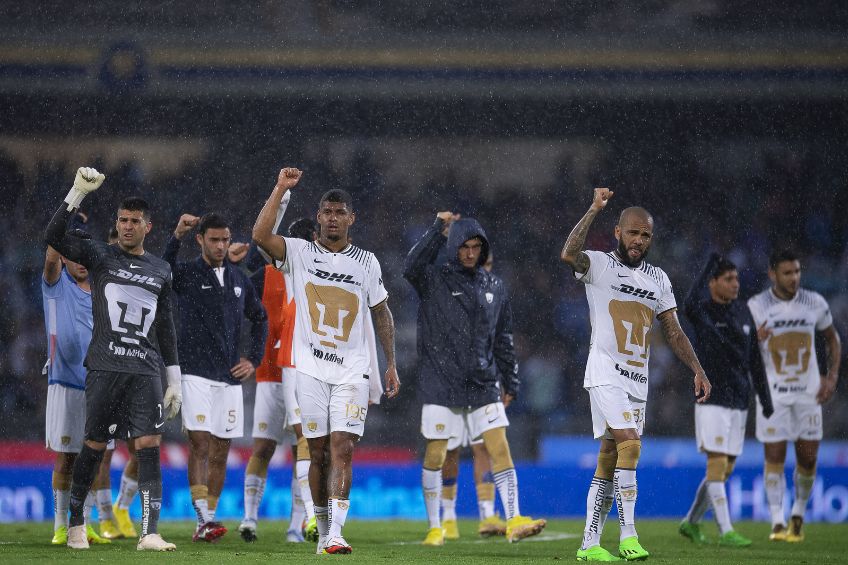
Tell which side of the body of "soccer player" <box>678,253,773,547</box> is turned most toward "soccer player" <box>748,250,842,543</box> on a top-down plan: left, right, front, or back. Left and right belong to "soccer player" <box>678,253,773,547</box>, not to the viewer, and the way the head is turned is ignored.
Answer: left

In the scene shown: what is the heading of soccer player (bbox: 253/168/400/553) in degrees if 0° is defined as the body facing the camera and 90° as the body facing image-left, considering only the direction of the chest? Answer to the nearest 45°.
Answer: approximately 0°

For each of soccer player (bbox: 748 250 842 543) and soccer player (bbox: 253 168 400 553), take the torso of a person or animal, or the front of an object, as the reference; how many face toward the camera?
2

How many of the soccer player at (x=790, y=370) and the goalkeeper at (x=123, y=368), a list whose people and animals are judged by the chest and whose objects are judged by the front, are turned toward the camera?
2

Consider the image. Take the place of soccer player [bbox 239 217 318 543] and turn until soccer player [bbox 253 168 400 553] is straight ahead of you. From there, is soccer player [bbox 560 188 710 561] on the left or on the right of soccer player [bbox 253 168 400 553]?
left

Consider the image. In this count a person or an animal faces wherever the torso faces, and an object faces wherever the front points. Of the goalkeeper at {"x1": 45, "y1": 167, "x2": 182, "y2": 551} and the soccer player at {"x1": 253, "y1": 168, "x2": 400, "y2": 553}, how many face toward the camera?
2

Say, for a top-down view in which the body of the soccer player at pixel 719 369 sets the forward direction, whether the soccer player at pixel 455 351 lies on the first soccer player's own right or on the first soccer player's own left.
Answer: on the first soccer player's own right

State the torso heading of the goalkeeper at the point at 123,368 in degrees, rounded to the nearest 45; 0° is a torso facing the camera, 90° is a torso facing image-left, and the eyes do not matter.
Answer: approximately 0°

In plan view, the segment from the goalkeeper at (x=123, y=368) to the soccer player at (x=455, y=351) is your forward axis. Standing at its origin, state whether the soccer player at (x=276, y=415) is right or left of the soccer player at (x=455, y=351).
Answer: left

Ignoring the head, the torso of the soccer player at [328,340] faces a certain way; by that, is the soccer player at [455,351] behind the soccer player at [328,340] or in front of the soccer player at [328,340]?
behind
